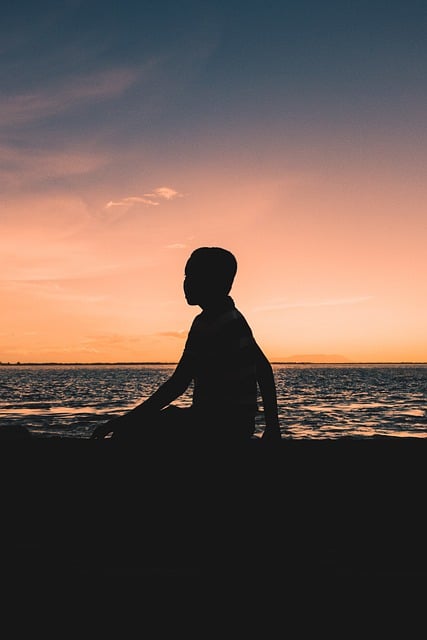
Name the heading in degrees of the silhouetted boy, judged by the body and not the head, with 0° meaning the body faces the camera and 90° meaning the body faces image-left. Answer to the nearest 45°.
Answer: approximately 90°

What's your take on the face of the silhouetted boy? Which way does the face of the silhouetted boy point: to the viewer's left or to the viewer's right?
to the viewer's left
